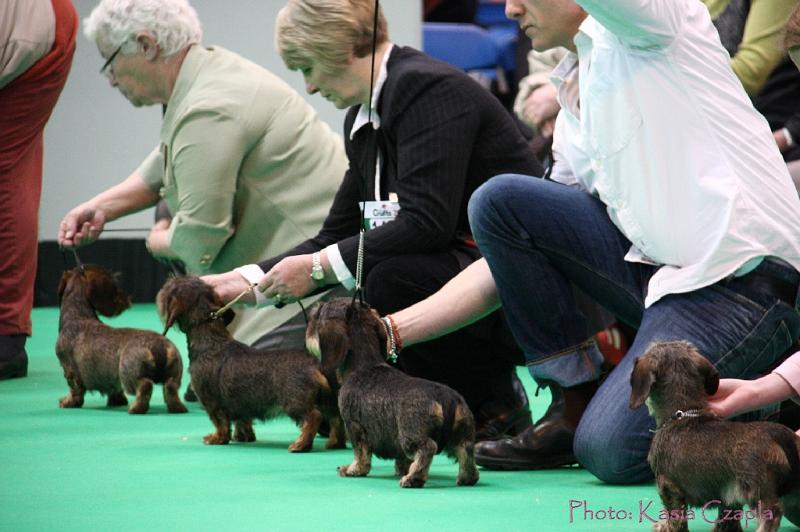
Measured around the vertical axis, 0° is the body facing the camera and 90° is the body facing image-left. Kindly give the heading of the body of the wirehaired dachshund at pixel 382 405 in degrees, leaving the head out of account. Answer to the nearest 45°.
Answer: approximately 135°

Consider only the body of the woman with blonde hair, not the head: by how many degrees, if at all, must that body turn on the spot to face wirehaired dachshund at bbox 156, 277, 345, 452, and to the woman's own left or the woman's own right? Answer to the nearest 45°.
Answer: approximately 45° to the woman's own left

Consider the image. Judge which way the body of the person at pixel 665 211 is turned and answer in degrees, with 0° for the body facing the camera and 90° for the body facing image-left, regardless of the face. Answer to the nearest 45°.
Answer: approximately 90°

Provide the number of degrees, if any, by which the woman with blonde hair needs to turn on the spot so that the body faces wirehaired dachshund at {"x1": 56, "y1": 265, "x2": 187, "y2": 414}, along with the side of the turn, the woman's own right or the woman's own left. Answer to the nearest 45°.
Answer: approximately 45° to the woman's own right

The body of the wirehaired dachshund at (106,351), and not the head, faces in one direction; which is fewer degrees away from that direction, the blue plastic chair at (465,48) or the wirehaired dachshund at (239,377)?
the blue plastic chair

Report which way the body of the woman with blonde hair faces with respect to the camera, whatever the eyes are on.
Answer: to the viewer's left

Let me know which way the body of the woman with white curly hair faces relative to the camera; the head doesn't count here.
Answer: to the viewer's left

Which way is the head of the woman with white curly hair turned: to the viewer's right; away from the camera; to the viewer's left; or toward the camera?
to the viewer's left

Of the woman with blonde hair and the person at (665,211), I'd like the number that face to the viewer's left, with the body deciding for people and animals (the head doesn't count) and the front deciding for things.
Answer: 2

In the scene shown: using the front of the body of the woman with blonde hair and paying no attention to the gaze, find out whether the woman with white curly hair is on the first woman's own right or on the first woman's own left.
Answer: on the first woman's own right

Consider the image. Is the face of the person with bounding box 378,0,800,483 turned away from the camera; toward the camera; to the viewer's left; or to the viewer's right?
to the viewer's left

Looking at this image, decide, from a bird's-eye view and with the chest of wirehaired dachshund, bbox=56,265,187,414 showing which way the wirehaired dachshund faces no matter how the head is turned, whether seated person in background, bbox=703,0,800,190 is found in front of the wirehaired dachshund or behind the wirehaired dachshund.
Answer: behind

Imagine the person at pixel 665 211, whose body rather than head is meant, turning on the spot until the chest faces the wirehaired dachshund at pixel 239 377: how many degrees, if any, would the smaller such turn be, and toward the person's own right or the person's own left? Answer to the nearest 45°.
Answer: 0° — they already face it

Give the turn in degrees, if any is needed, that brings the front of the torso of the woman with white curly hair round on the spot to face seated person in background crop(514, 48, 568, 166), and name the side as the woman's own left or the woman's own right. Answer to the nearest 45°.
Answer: approximately 135° to the woman's own right

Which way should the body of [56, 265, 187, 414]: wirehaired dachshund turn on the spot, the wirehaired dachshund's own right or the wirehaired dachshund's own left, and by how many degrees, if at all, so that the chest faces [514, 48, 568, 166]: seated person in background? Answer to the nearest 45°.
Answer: approximately 90° to the wirehaired dachshund's own right

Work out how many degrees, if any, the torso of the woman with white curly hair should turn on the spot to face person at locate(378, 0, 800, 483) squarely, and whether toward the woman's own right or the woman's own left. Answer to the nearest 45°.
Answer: approximately 135° to the woman's own left

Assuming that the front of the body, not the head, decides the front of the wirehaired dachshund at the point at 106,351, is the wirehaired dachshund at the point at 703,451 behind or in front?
behind
